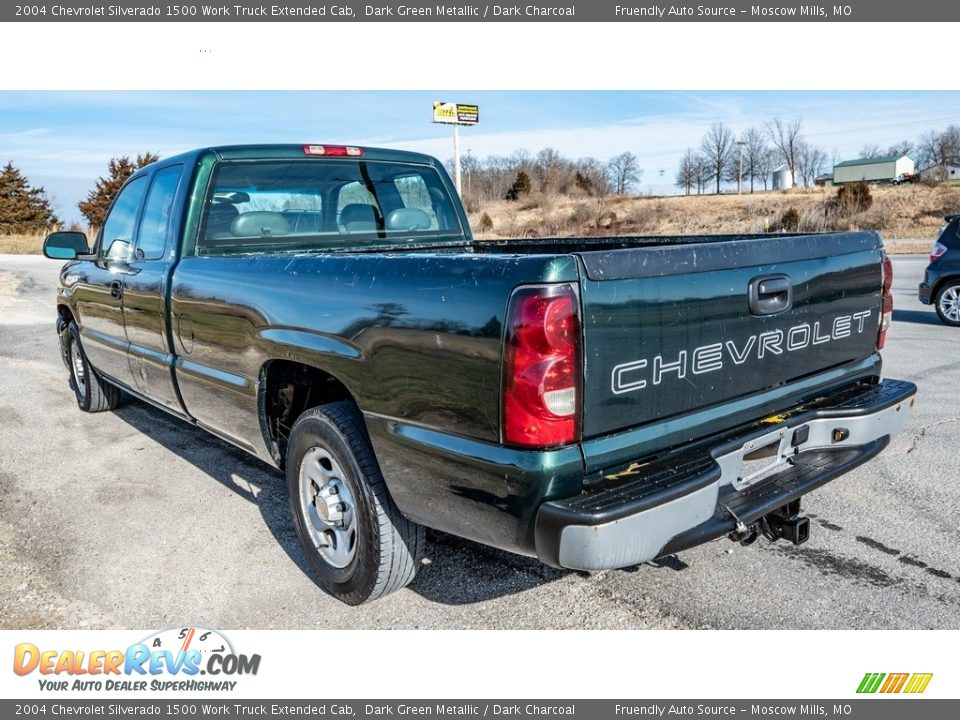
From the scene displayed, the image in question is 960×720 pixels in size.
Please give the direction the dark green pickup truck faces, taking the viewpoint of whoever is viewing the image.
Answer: facing away from the viewer and to the left of the viewer

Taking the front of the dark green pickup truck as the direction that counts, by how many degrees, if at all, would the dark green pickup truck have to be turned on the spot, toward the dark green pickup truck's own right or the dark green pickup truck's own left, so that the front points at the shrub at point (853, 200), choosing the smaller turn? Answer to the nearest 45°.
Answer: approximately 90° to the dark green pickup truck's own right

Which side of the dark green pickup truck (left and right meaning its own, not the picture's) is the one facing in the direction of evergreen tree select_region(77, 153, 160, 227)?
front

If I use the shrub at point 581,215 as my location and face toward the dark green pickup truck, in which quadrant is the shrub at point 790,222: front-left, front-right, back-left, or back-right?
front-left

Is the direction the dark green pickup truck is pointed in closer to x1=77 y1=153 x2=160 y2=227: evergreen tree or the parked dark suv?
the evergreen tree

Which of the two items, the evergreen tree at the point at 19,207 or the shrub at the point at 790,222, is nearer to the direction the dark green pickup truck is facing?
the evergreen tree

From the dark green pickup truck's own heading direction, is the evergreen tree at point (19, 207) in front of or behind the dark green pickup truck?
in front

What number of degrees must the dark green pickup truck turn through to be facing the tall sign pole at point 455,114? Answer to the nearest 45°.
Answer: approximately 45° to its right

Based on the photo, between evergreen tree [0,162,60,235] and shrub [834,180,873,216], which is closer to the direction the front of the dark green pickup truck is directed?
the evergreen tree

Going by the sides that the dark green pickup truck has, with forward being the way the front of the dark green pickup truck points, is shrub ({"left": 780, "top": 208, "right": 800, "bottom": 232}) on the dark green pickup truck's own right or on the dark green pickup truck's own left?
on the dark green pickup truck's own right

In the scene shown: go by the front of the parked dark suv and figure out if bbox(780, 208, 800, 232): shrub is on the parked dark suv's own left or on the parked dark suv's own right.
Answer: on the parked dark suv's own left
